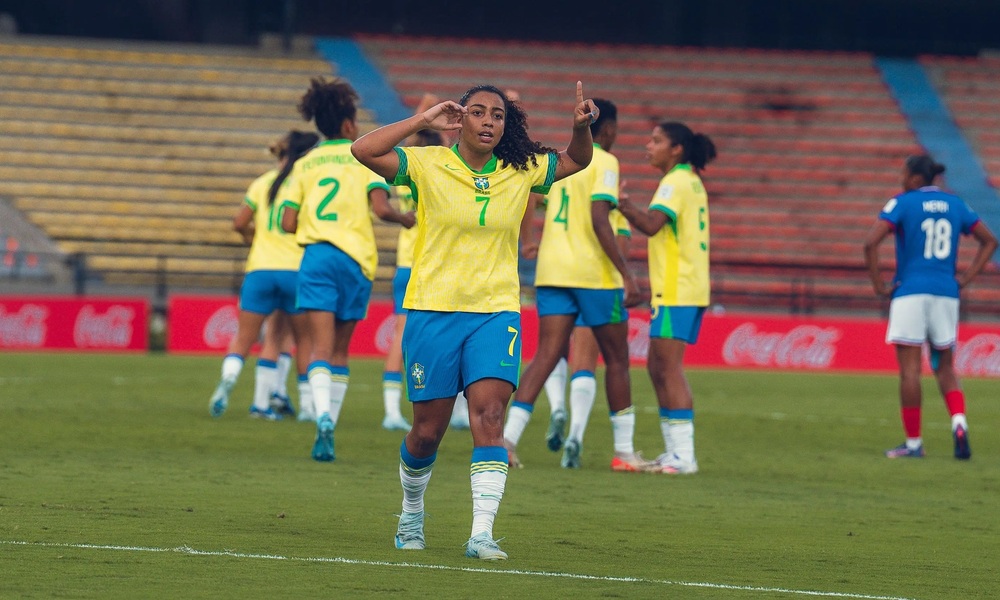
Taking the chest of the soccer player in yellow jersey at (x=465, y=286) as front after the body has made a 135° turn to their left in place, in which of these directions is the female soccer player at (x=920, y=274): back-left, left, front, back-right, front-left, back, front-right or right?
front

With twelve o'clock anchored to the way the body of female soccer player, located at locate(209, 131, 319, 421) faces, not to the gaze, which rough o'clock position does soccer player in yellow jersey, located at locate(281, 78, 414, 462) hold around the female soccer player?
The soccer player in yellow jersey is roughly at 4 o'clock from the female soccer player.

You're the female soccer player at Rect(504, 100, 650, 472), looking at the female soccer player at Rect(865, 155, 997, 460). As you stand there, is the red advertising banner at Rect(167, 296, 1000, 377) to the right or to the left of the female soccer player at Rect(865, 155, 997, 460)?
left

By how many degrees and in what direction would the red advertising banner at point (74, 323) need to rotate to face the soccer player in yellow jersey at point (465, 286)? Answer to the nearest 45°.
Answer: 0° — it already faces them

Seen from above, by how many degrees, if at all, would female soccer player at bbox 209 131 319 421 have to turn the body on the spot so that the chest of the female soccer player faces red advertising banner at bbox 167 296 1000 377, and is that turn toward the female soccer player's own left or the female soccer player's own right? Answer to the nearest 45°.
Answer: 0° — they already face it

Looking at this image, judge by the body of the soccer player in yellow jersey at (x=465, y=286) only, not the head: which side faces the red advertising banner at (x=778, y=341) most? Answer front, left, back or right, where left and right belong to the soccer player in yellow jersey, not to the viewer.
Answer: back

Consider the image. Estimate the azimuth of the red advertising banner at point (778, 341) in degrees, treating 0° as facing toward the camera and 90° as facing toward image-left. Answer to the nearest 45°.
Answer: approximately 0°

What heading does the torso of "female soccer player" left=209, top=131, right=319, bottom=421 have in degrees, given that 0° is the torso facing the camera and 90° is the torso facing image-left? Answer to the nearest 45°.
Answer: approximately 225°

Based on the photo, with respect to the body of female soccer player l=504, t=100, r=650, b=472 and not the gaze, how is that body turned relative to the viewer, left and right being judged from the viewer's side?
facing away from the viewer and to the right of the viewer

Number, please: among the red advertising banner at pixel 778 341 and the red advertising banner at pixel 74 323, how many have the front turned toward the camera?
2

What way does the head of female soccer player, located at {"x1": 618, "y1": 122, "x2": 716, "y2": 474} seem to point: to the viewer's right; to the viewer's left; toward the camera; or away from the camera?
to the viewer's left

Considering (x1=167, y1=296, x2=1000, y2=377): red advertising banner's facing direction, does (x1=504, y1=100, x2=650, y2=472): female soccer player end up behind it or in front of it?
in front

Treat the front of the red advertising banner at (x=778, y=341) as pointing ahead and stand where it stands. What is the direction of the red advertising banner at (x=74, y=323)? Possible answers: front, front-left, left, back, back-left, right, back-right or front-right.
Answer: right

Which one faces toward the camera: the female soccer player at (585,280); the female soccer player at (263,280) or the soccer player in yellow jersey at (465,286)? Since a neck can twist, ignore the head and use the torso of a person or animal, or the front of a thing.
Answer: the soccer player in yellow jersey

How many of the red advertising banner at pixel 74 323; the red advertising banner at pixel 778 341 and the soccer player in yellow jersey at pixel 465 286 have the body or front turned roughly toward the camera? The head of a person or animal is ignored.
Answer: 3
